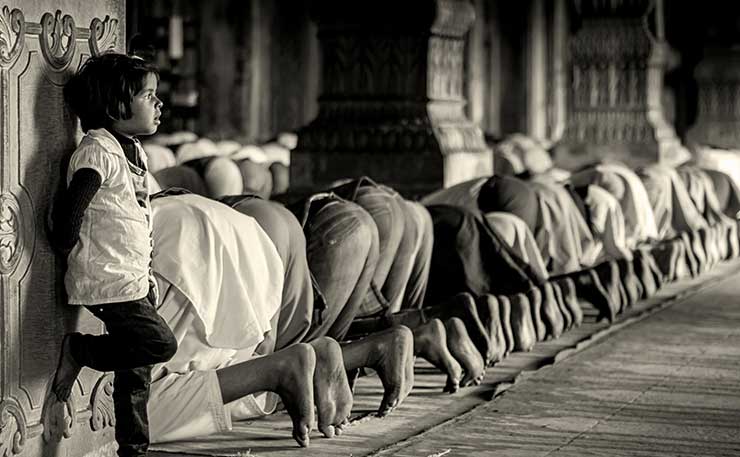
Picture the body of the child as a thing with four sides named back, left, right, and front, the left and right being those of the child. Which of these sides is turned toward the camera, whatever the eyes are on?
right

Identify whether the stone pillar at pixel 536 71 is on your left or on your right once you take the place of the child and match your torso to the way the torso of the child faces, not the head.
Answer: on your left

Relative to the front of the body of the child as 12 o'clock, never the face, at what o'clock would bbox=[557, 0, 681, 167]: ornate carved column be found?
The ornate carved column is roughly at 10 o'clock from the child.

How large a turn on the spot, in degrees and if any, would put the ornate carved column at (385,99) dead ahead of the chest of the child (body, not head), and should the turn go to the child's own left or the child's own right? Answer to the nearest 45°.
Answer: approximately 90° to the child's own left

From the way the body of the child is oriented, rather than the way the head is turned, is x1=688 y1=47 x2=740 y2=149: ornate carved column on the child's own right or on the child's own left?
on the child's own left

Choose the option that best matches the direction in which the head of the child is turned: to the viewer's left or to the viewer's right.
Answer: to the viewer's right
